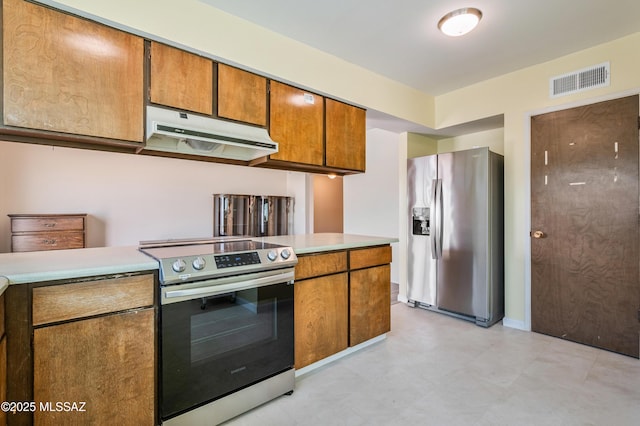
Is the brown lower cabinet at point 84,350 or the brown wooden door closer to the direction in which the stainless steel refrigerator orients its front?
the brown lower cabinet

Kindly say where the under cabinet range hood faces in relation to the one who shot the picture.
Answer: facing the viewer and to the right of the viewer

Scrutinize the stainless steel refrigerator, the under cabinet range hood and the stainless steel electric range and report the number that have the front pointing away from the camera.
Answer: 0

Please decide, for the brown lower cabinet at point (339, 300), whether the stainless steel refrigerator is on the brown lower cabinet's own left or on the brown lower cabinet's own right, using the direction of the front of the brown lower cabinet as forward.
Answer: on the brown lower cabinet's own left

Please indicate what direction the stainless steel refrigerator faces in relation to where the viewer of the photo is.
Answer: facing the viewer and to the left of the viewer

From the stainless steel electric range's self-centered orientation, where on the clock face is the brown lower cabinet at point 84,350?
The brown lower cabinet is roughly at 4 o'clock from the stainless steel electric range.

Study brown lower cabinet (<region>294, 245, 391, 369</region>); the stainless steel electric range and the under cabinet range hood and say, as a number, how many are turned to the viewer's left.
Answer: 0

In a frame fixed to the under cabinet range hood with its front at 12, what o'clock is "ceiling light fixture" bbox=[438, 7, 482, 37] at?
The ceiling light fixture is roughly at 11 o'clock from the under cabinet range hood.

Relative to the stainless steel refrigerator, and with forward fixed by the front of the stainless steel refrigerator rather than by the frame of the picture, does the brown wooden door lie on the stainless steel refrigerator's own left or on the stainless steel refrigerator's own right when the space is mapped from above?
on the stainless steel refrigerator's own left

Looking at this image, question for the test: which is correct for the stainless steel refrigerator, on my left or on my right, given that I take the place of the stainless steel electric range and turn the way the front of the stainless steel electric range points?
on my left

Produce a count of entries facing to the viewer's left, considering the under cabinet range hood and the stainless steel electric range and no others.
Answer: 0

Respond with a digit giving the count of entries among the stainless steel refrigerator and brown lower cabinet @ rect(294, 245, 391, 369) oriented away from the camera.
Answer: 0

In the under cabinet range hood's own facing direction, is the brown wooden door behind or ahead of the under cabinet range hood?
ahead
